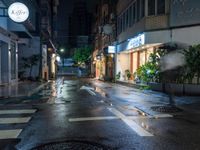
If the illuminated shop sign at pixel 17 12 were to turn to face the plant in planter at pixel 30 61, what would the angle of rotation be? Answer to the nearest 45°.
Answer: approximately 180°

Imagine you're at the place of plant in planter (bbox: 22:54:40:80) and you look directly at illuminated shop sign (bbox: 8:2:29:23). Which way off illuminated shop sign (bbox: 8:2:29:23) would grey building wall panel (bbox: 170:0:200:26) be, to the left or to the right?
left

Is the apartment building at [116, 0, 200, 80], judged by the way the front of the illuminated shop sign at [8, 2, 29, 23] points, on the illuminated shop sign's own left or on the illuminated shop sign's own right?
on the illuminated shop sign's own left

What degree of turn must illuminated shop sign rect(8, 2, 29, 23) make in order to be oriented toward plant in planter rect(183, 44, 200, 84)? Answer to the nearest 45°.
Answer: approximately 45° to its left

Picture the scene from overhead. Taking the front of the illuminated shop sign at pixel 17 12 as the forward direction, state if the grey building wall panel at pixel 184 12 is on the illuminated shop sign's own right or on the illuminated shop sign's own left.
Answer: on the illuminated shop sign's own left

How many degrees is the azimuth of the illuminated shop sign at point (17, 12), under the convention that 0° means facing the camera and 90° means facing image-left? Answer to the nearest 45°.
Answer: approximately 0°
